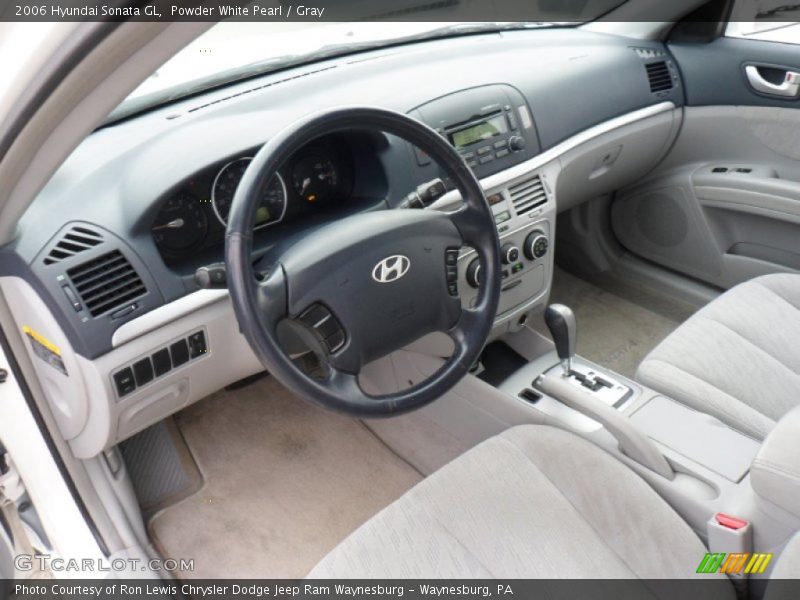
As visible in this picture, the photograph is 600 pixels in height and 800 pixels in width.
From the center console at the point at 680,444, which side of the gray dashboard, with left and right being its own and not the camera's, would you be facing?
front

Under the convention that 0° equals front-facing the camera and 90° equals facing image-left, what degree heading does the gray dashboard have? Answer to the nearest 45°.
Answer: approximately 315°

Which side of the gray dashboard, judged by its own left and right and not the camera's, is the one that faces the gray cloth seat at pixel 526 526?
front
